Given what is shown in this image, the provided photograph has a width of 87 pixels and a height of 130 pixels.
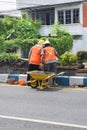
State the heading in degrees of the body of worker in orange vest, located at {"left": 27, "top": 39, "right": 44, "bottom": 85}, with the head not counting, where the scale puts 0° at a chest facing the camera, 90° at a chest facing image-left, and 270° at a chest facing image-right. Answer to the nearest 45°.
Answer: approximately 225°

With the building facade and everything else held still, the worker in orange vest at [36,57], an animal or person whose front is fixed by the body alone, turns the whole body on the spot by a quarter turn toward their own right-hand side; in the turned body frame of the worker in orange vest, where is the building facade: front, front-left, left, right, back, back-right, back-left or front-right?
back-left

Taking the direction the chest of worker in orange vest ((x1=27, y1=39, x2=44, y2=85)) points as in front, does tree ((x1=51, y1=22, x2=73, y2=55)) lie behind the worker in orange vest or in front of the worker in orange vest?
in front
